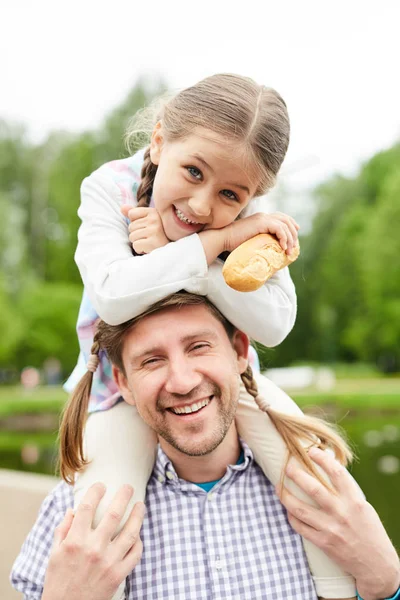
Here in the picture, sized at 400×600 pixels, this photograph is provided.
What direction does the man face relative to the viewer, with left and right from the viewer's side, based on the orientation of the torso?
facing the viewer
